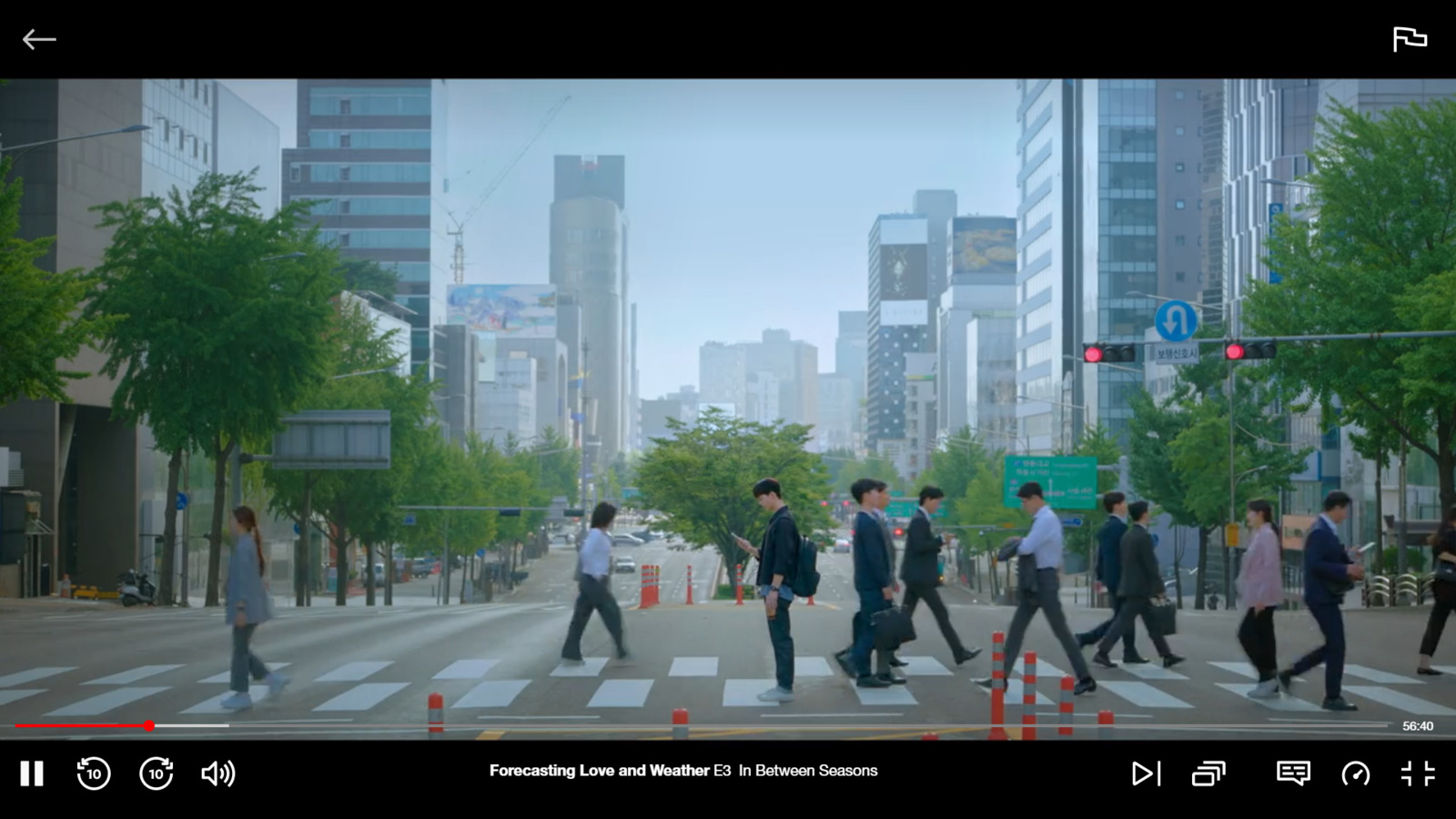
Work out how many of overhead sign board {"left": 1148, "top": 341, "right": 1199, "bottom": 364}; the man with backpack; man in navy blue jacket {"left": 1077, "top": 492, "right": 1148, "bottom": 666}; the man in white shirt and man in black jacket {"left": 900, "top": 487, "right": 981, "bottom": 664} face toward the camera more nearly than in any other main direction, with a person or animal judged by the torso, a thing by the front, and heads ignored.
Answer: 1

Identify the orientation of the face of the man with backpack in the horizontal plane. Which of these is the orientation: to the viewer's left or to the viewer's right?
to the viewer's left

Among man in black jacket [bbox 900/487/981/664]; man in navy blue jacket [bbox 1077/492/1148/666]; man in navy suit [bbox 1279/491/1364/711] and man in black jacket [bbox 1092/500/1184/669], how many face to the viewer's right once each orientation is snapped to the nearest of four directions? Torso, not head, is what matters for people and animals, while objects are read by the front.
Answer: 4

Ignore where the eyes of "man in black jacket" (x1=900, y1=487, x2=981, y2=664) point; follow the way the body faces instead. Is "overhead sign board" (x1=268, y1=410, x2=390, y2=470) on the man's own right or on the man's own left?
on the man's own left

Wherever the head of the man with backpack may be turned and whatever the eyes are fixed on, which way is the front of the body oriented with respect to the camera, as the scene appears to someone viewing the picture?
to the viewer's left

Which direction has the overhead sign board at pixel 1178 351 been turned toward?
toward the camera

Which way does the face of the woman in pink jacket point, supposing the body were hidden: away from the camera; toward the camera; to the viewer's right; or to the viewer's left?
to the viewer's left

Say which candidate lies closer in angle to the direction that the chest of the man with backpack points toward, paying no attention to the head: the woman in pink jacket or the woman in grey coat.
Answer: the woman in grey coat

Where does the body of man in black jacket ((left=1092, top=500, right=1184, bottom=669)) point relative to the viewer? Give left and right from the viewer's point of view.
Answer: facing to the right of the viewer

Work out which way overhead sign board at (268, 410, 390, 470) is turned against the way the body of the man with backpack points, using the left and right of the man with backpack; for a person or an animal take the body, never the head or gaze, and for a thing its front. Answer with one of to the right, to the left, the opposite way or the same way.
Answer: to the right

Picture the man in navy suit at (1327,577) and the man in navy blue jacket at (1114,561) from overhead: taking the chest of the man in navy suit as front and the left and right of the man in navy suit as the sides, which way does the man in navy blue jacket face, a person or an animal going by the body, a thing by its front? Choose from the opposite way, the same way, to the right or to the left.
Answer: the same way

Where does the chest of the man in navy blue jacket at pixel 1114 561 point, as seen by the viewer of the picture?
to the viewer's right

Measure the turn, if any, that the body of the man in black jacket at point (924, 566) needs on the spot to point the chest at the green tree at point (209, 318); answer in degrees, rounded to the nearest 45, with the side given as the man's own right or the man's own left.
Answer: approximately 135° to the man's own left

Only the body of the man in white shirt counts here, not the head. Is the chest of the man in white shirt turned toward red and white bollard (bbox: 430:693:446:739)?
no

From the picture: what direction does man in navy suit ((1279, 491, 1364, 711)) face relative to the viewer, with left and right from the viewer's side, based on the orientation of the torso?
facing to the right of the viewer

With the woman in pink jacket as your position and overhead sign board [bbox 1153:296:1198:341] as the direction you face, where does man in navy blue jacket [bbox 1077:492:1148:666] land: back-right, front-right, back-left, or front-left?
front-left

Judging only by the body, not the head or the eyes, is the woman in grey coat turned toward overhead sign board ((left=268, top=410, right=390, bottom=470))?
no
